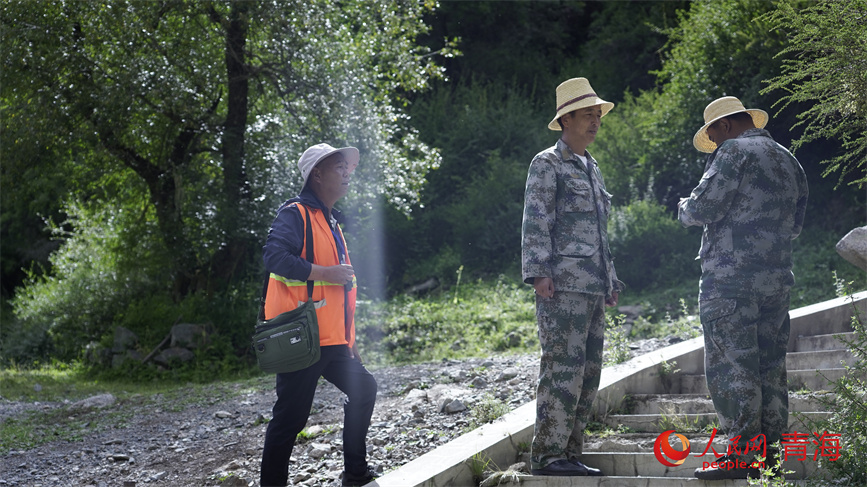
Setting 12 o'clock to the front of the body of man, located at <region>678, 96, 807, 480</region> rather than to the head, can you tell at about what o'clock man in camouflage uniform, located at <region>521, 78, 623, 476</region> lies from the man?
The man in camouflage uniform is roughly at 10 o'clock from the man.

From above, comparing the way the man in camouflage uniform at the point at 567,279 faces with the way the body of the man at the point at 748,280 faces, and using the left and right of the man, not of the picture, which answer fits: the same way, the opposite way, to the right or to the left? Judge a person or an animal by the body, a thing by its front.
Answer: the opposite way

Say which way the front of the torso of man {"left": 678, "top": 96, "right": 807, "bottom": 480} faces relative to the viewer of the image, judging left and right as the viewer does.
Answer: facing away from the viewer and to the left of the viewer

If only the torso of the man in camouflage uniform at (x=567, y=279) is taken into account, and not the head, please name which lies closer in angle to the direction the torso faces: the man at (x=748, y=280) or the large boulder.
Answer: the man

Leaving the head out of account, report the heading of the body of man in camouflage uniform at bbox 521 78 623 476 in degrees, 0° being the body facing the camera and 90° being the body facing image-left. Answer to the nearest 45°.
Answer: approximately 315°

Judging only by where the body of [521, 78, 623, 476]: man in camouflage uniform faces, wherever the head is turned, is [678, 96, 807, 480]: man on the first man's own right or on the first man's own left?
on the first man's own left

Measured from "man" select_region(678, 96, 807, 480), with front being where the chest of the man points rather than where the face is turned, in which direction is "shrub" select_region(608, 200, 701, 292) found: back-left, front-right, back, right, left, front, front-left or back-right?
front-right

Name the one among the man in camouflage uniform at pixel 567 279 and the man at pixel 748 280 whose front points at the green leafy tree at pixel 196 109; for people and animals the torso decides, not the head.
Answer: the man

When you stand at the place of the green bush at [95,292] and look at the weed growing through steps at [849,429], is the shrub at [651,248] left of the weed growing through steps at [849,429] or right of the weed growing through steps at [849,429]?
left

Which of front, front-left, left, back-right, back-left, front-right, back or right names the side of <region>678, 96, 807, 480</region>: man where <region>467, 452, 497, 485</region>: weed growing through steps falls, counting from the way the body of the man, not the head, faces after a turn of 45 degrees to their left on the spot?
front

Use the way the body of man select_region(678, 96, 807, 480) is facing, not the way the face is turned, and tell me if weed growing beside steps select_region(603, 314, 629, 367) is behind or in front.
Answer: in front

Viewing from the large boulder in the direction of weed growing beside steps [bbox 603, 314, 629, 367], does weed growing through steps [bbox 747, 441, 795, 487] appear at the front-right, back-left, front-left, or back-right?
front-left

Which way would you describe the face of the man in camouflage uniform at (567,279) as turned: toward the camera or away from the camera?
toward the camera
